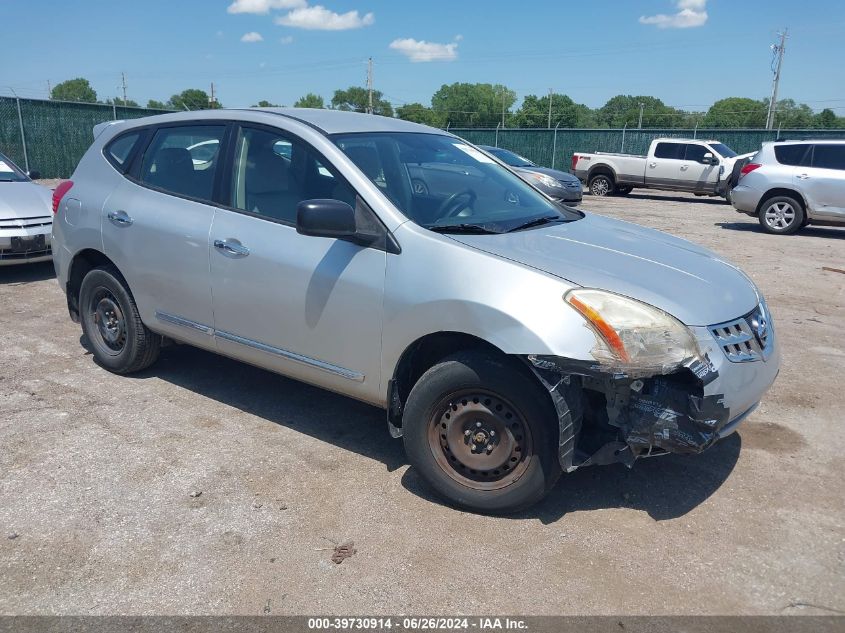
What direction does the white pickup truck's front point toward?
to the viewer's right

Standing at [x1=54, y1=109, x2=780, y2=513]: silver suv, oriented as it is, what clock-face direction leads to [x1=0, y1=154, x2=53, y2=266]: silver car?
The silver car is roughly at 6 o'clock from the silver suv.

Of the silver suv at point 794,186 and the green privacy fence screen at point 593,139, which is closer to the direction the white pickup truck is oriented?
the silver suv

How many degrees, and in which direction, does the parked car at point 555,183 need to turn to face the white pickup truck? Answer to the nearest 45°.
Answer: approximately 90° to its left

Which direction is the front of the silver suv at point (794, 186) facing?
to the viewer's right

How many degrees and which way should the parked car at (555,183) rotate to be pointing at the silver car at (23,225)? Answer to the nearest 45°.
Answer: approximately 90° to its right

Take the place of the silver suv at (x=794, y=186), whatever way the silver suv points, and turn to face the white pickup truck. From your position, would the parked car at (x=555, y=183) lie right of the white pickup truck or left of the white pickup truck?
left

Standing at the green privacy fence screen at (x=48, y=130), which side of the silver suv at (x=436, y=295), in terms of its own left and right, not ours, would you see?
back
